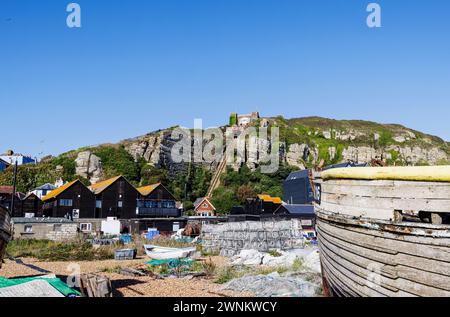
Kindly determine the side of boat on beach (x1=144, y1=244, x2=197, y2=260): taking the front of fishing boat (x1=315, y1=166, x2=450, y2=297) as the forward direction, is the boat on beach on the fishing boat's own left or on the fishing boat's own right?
on the fishing boat's own right

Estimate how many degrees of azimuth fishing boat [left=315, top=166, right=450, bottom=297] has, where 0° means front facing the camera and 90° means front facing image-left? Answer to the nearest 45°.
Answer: approximately 90°

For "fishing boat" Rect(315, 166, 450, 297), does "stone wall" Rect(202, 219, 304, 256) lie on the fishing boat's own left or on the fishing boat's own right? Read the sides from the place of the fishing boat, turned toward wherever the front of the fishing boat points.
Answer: on the fishing boat's own right

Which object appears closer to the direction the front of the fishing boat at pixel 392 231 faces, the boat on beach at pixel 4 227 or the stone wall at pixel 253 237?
the boat on beach
